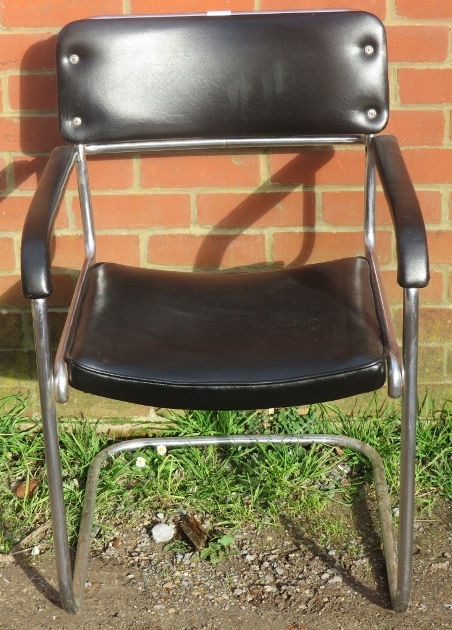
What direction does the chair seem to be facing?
toward the camera
